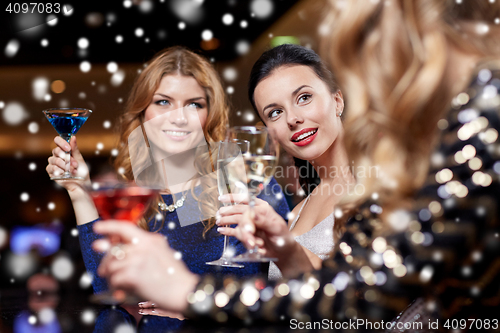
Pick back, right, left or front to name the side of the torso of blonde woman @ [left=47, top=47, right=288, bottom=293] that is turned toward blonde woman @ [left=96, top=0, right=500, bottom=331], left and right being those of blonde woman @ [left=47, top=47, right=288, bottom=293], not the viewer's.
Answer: front

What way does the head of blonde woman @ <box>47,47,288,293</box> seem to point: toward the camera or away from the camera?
toward the camera

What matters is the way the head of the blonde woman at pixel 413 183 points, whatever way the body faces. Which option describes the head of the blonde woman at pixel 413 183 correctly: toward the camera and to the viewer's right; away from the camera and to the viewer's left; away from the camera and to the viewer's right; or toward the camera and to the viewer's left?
away from the camera and to the viewer's left

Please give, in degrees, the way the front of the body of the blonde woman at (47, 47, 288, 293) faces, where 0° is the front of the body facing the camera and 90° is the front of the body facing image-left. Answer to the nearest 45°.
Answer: approximately 0°
